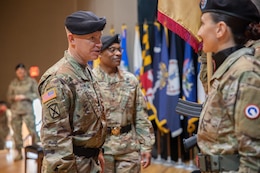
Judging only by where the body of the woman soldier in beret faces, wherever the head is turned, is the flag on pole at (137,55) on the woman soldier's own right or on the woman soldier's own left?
on the woman soldier's own right

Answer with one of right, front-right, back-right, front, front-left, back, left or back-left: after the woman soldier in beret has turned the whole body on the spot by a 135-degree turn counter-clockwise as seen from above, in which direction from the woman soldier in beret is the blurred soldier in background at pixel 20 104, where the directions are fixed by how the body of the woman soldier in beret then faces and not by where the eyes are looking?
back

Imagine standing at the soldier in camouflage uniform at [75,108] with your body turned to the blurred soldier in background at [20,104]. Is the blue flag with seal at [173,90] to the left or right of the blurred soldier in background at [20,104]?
right

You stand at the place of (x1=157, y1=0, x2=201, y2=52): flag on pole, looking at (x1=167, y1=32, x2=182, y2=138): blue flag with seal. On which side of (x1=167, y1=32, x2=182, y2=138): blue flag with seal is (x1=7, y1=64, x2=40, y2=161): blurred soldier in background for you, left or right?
left

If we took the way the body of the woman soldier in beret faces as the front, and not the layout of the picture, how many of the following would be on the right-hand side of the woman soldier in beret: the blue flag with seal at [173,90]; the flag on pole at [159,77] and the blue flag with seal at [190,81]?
3

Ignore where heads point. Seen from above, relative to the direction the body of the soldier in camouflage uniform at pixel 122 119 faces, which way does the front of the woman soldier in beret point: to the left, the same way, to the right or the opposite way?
to the right

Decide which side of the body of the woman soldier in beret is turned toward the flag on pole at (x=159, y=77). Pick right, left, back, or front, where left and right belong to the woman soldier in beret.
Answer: right

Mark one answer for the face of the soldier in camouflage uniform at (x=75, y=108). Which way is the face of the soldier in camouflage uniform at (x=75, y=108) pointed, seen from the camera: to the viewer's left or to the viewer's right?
to the viewer's right

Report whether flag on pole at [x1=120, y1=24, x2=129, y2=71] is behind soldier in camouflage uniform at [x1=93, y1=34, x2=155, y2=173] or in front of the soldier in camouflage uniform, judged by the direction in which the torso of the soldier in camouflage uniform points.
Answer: behind

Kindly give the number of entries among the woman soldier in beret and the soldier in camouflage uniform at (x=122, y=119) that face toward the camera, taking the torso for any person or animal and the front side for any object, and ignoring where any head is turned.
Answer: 1

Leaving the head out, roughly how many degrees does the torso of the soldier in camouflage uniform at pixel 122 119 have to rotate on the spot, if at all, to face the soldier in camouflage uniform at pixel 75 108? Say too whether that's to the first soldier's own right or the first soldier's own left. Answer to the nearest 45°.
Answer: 0° — they already face them

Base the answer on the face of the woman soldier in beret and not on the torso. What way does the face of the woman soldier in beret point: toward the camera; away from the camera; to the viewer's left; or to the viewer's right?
to the viewer's left

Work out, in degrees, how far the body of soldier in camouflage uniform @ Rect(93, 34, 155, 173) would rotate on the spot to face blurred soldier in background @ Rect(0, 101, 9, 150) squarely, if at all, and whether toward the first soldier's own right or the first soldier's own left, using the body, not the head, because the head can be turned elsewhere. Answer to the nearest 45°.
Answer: approximately 135° to the first soldier's own right

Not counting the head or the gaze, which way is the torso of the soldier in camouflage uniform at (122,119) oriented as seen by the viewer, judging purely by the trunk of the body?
toward the camera

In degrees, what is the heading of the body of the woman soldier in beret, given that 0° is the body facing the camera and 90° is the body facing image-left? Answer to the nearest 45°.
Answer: approximately 90°
